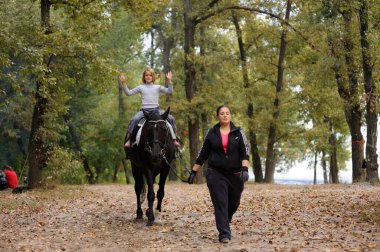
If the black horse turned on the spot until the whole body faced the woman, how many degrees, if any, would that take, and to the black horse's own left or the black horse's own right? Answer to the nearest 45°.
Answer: approximately 45° to the black horse's own left

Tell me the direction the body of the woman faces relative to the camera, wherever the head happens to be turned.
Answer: toward the camera

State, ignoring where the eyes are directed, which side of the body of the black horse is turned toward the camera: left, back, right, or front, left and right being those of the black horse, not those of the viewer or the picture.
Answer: front

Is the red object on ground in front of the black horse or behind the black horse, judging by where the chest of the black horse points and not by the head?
behind

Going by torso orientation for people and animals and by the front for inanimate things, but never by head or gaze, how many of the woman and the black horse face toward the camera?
2

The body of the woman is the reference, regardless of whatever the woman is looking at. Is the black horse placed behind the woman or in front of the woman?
behind

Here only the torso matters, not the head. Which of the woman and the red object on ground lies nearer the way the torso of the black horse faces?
the woman

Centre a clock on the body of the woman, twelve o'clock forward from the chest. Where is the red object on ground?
The red object on ground is roughly at 5 o'clock from the woman.
